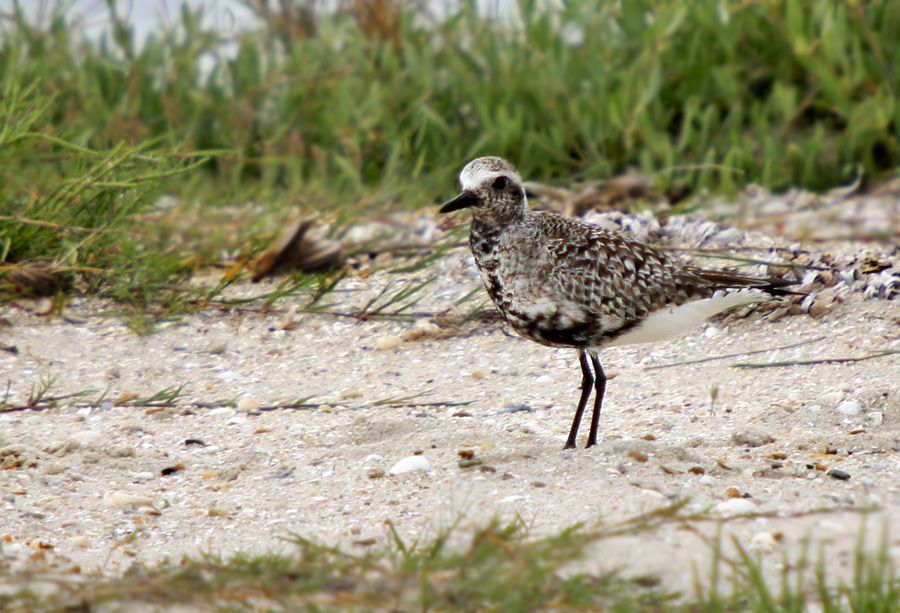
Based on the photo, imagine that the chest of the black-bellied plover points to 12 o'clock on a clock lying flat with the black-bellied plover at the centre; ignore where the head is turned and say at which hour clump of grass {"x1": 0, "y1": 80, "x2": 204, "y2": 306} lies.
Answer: The clump of grass is roughly at 1 o'clock from the black-bellied plover.

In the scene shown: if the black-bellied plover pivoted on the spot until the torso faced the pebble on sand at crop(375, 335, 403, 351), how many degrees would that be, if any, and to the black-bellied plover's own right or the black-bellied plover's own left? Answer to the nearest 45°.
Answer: approximately 45° to the black-bellied plover's own right

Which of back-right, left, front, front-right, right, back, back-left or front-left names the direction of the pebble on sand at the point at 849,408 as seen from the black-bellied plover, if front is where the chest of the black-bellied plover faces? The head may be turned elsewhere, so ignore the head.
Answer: back

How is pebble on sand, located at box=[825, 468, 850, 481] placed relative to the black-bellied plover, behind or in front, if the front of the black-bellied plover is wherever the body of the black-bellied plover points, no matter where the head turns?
behind

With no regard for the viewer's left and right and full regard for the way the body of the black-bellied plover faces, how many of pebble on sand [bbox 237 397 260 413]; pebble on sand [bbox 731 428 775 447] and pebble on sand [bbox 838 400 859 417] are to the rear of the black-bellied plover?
2

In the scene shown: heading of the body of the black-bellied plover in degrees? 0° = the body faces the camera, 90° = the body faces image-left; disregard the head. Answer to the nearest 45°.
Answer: approximately 90°

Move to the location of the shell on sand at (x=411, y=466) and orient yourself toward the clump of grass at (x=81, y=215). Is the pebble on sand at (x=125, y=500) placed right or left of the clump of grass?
left

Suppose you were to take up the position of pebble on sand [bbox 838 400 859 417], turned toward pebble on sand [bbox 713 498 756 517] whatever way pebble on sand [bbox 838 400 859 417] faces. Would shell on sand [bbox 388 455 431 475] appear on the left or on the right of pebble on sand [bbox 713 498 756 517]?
right

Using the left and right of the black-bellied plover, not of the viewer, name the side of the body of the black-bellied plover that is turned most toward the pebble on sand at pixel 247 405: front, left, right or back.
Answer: front

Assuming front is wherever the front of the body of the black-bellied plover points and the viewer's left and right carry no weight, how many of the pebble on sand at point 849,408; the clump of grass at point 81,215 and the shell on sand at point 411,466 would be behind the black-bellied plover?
1
